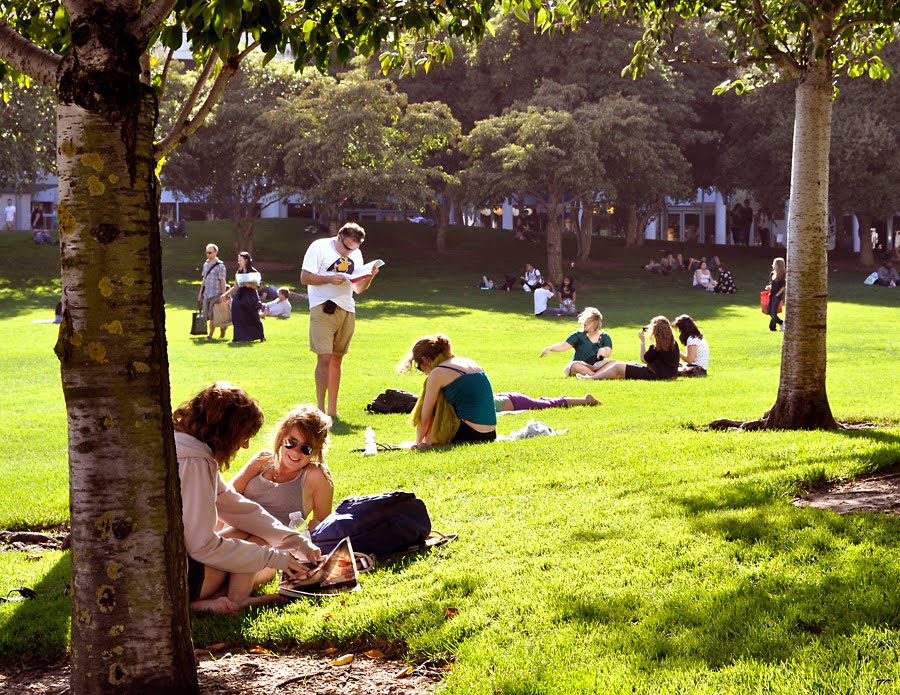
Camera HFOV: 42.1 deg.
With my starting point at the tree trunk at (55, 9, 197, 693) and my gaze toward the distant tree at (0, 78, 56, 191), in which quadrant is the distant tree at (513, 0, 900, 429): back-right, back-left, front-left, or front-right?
front-right

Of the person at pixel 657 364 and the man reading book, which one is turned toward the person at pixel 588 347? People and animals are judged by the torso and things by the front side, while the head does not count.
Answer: the person at pixel 657 364

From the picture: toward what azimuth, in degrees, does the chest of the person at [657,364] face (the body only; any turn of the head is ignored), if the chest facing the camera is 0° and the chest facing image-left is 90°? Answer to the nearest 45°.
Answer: approximately 135°

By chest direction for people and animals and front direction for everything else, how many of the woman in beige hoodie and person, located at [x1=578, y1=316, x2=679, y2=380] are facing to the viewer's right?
1

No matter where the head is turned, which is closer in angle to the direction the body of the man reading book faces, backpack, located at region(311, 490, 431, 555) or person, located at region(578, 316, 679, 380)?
the backpack

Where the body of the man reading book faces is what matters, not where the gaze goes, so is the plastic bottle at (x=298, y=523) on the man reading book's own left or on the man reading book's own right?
on the man reading book's own right

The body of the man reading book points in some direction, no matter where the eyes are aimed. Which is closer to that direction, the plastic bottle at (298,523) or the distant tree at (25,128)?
the plastic bottle

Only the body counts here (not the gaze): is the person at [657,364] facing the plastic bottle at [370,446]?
no

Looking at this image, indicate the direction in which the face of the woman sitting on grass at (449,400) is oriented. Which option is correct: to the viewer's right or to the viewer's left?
to the viewer's left

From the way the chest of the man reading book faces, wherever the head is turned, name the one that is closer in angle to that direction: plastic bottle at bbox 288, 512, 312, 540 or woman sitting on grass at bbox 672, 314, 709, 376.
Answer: the plastic bottle

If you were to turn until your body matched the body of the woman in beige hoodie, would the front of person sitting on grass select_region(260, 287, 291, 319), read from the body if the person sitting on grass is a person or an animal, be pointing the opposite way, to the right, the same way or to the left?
the opposite way

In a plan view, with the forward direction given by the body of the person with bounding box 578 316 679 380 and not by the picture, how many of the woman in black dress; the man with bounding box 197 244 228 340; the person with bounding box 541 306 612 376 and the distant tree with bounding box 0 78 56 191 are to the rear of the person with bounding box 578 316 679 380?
0

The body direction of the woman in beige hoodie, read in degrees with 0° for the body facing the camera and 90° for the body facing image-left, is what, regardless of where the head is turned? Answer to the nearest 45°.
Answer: approximately 270°
